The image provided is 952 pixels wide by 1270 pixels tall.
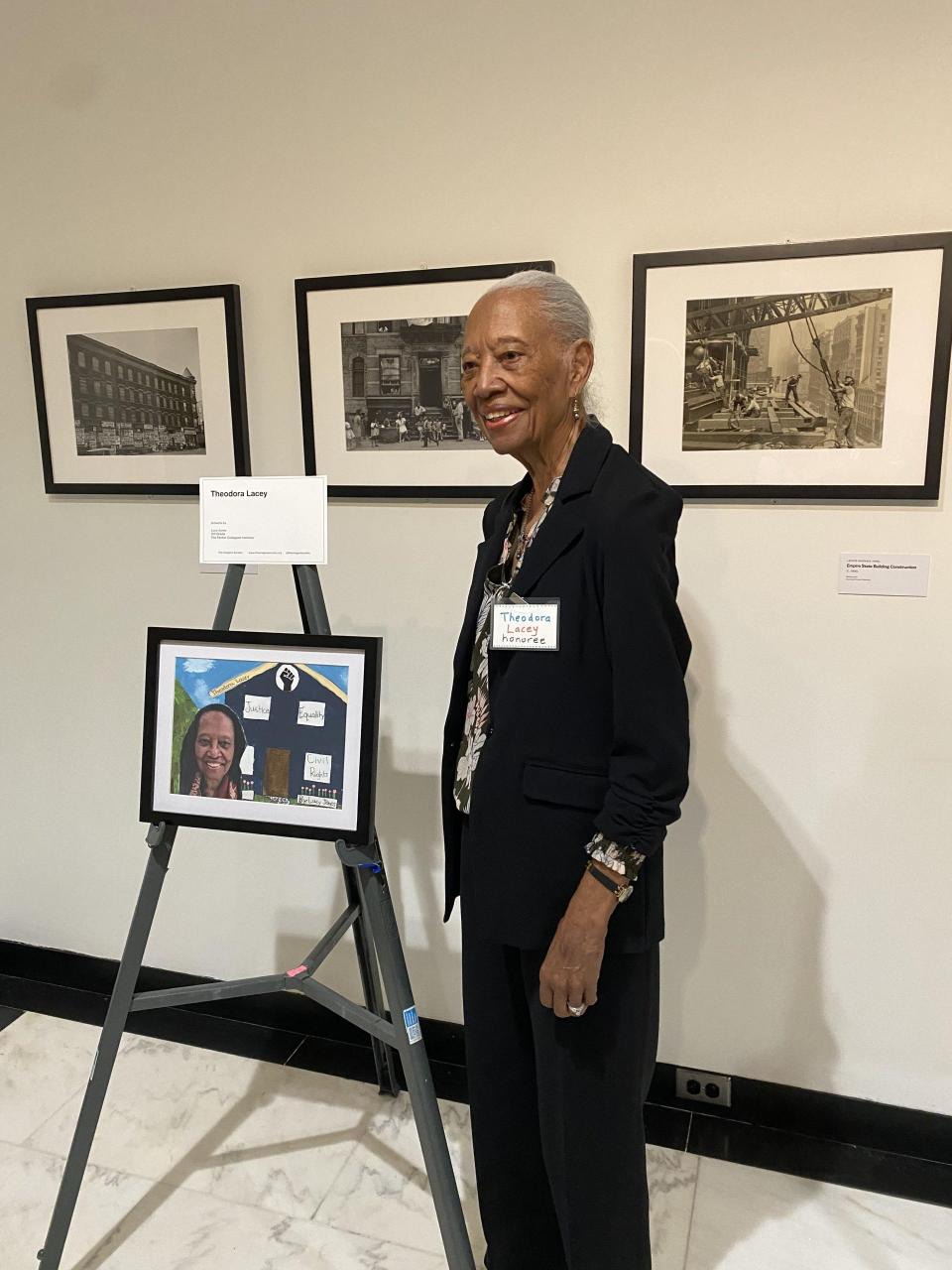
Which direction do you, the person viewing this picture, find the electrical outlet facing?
facing the viewer

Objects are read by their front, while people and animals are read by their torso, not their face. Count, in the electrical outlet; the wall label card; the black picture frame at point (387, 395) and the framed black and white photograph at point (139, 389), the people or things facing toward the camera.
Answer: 4

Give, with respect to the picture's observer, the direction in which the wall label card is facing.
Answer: facing the viewer

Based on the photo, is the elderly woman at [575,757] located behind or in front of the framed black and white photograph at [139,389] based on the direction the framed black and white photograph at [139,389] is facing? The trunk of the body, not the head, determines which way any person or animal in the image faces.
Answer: in front

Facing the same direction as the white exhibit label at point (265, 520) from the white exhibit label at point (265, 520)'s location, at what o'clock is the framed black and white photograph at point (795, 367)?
The framed black and white photograph is roughly at 9 o'clock from the white exhibit label.

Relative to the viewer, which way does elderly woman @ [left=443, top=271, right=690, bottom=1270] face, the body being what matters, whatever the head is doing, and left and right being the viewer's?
facing the viewer and to the left of the viewer

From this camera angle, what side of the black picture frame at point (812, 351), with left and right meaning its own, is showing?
front

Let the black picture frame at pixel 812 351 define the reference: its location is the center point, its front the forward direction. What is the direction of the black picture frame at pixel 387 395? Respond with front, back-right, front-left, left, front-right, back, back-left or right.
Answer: right

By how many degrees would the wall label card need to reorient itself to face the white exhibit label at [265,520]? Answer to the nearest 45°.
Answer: approximately 45° to its right

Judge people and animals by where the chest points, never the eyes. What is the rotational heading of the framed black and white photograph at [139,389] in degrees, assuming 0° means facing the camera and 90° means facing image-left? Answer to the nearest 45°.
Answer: approximately 0°

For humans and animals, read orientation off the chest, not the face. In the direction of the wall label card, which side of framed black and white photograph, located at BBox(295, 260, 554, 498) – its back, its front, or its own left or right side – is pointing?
left

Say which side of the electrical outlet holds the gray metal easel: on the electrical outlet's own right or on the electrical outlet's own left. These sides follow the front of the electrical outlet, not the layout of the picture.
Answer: on the electrical outlet's own right
